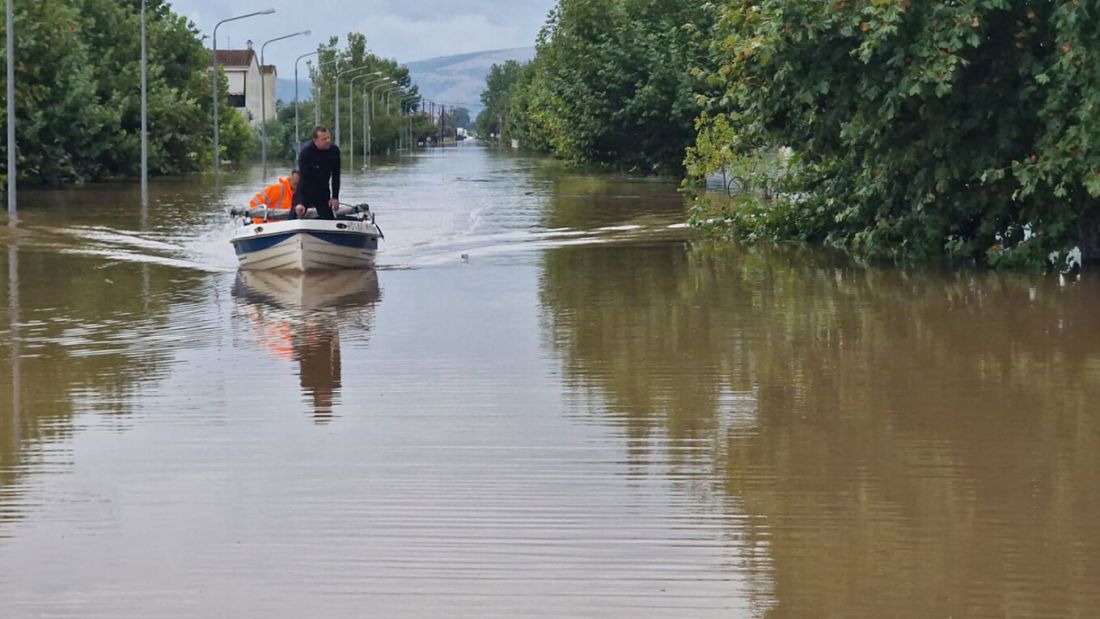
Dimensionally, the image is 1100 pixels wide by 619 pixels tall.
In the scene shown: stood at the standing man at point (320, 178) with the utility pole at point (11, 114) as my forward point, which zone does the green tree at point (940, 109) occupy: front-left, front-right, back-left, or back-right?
back-right

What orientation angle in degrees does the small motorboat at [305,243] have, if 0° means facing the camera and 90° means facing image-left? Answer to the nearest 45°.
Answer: approximately 0°

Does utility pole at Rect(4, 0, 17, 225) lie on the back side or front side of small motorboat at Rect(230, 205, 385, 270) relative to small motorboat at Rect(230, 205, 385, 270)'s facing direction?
on the back side

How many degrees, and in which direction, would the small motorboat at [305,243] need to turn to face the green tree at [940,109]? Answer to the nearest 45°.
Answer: approximately 90° to its left

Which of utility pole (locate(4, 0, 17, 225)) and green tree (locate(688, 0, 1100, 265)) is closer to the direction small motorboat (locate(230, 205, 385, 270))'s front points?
the green tree
